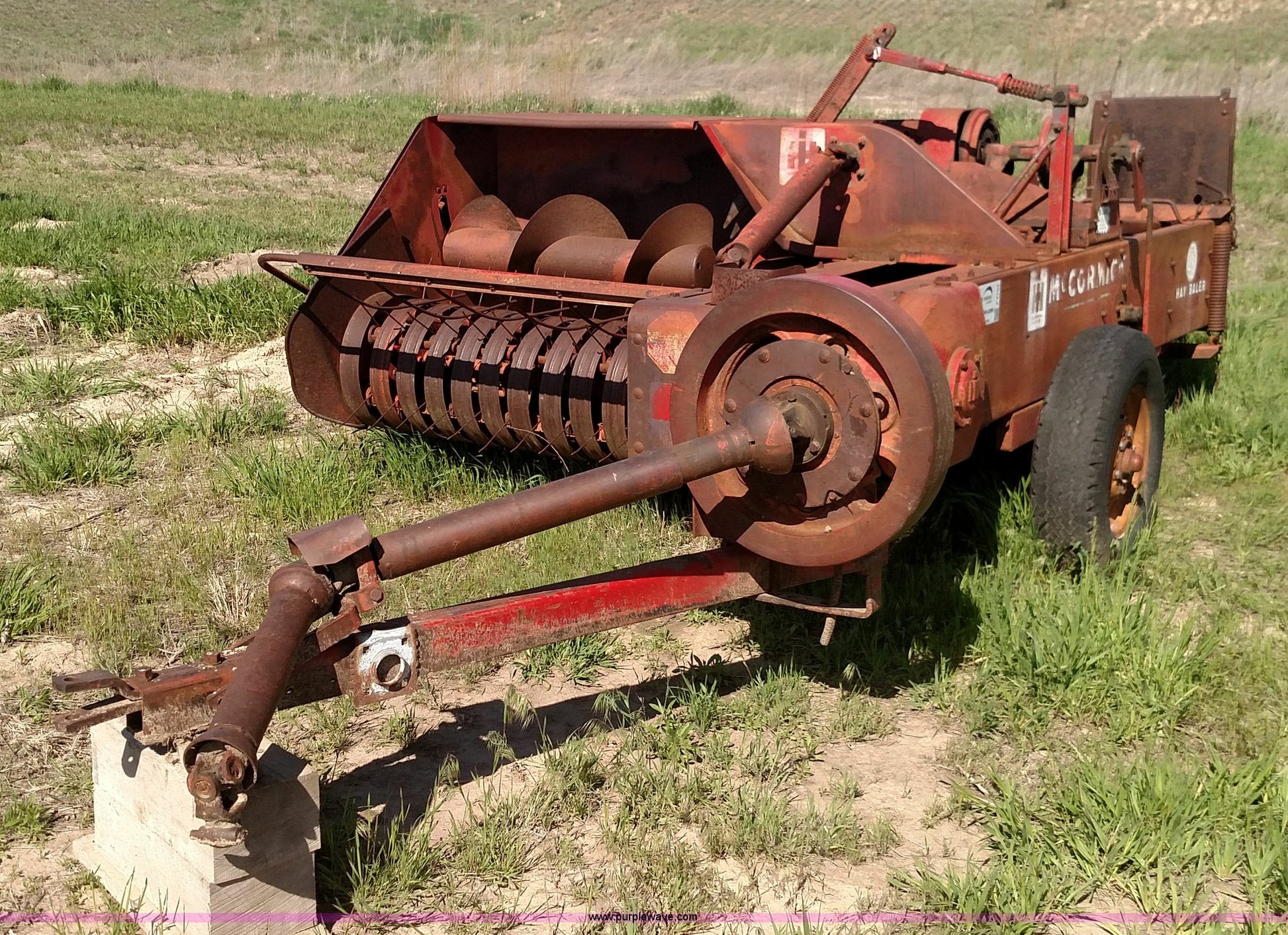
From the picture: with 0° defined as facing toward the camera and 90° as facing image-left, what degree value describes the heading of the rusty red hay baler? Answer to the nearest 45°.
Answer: approximately 45°
